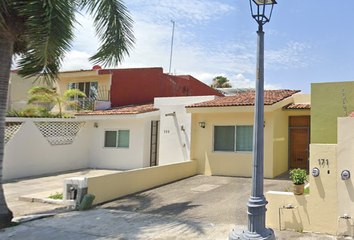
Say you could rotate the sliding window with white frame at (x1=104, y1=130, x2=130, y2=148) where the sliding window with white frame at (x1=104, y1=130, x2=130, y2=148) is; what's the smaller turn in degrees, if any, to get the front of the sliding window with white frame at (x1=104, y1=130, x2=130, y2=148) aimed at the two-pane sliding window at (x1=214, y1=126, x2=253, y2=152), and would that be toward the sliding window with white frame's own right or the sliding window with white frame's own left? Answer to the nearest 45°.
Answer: approximately 45° to the sliding window with white frame's own left

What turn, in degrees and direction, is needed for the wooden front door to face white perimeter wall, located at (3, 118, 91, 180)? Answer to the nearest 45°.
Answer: approximately 90° to its right

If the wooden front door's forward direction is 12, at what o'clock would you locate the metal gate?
The metal gate is roughly at 3 o'clock from the wooden front door.

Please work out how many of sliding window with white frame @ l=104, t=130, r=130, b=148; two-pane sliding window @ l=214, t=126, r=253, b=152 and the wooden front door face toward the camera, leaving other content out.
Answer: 3

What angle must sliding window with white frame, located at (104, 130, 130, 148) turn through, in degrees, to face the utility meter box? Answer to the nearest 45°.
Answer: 0° — it already faces it

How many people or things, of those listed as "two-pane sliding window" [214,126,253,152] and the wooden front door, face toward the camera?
2

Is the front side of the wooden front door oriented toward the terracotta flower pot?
yes

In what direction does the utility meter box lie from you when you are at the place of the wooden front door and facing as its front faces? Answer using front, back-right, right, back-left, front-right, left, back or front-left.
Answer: front-right

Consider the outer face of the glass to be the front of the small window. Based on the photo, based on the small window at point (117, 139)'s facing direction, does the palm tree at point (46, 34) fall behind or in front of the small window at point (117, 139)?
in front

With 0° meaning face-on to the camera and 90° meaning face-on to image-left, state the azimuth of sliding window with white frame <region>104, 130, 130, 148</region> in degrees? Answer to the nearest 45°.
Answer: approximately 0°

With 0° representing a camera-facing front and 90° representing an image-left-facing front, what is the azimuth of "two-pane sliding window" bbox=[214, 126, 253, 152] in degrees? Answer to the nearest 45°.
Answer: approximately 0°

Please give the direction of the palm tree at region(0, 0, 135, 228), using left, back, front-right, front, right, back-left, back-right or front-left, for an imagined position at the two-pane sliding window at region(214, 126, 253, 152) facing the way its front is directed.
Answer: front-right

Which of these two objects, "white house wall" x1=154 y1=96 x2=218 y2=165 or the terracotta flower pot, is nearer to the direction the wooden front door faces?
the terracotta flower pot

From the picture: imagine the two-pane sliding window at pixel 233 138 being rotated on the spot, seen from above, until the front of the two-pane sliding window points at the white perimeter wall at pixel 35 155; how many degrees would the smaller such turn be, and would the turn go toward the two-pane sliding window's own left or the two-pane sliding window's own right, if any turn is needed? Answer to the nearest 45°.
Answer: approximately 90° to the two-pane sliding window's own right

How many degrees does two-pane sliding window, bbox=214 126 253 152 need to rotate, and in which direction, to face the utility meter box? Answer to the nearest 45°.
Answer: approximately 45° to its right

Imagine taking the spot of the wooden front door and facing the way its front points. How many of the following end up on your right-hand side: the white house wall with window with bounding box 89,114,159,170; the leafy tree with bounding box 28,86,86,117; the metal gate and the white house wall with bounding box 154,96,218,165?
4
